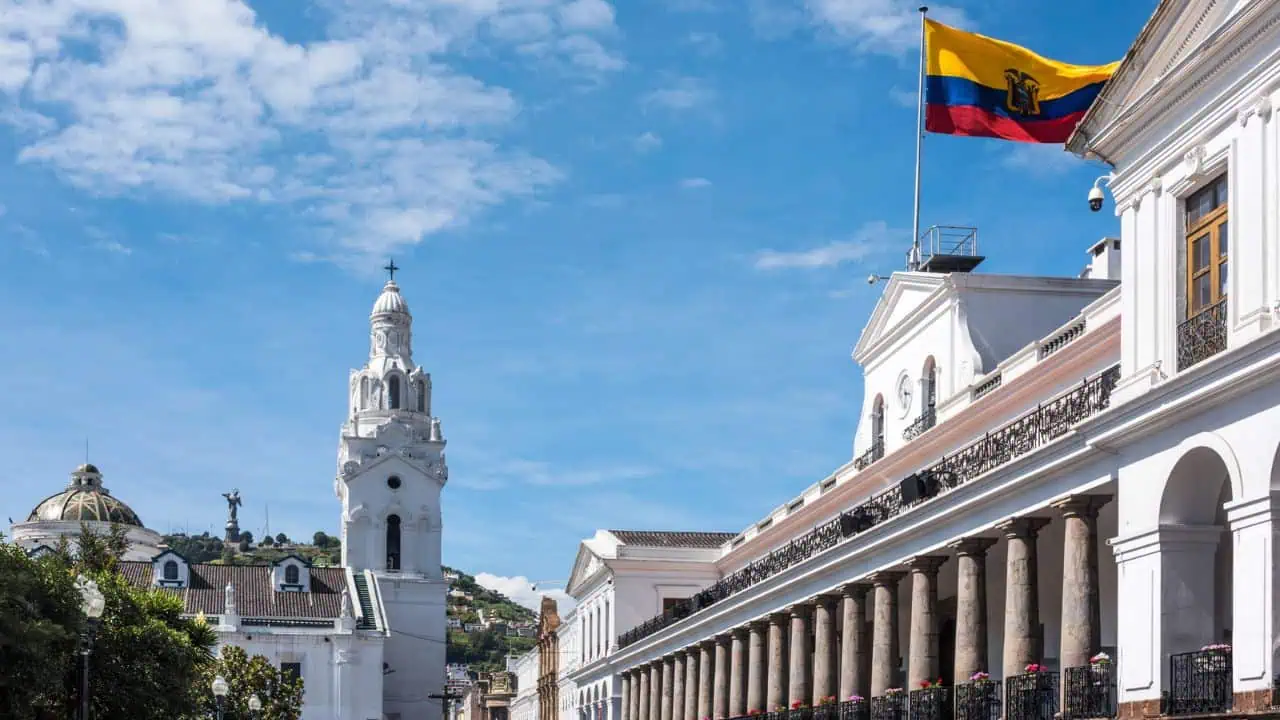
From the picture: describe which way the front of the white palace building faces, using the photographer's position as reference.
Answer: facing the viewer and to the left of the viewer
